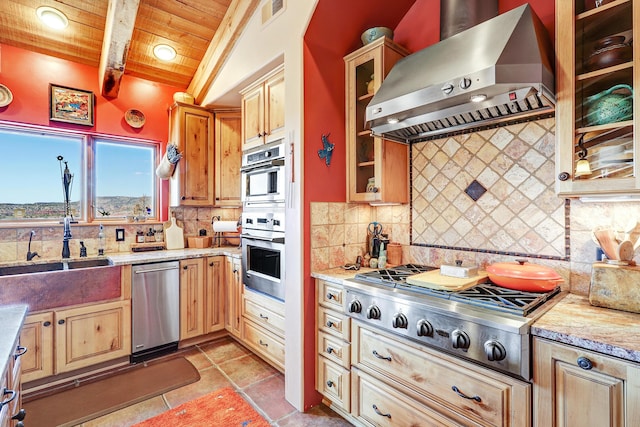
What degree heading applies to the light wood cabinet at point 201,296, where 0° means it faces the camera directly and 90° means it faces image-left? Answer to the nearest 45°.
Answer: approximately 315°

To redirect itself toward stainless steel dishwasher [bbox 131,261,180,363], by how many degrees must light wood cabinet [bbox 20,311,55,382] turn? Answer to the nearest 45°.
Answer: approximately 45° to its left
